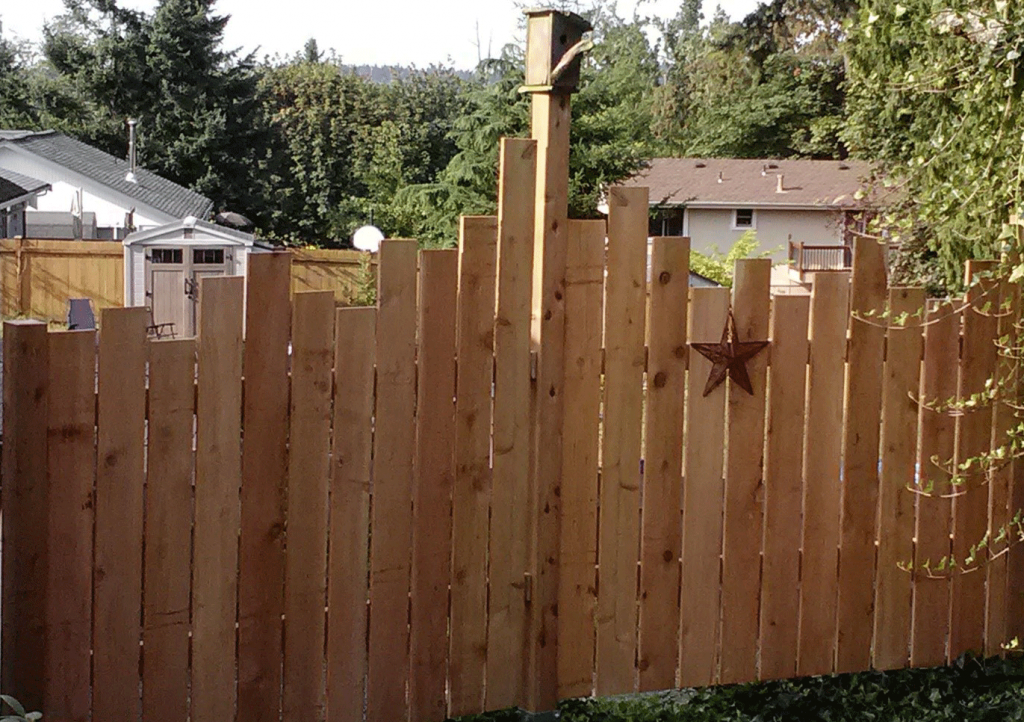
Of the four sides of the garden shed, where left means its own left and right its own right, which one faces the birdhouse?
front

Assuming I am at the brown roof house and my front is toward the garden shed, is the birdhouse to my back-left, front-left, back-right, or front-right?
front-left

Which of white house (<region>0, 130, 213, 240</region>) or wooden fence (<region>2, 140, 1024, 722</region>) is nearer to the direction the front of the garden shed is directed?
the wooden fence

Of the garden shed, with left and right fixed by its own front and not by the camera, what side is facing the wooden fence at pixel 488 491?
front

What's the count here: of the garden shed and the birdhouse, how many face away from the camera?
0

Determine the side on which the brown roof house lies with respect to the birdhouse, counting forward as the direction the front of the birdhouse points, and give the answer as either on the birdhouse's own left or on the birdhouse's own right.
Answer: on the birdhouse's own left

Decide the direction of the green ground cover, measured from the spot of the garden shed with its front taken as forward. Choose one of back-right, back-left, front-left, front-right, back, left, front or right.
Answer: front

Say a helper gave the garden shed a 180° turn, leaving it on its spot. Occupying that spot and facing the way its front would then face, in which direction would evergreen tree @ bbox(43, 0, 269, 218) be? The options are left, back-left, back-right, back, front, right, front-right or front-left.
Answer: front

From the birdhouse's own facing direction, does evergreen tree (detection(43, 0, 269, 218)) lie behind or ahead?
behind

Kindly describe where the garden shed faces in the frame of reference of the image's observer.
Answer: facing the viewer
